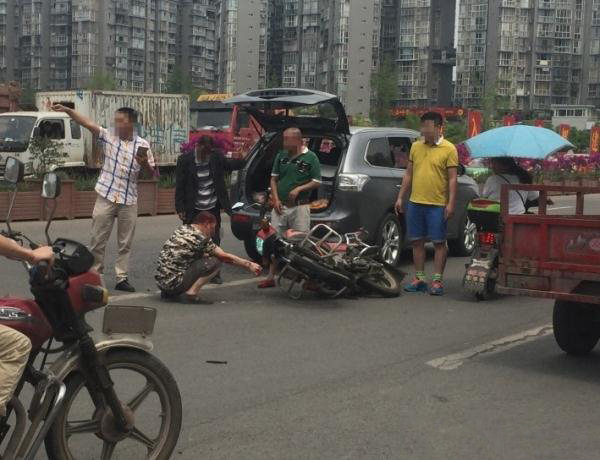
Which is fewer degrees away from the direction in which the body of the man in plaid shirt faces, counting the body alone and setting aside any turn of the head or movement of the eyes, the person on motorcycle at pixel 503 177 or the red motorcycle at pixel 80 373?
the red motorcycle

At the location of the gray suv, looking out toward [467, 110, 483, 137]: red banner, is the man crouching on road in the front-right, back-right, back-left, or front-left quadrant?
back-left

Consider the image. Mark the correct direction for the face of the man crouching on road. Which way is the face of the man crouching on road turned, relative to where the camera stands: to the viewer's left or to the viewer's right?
to the viewer's right

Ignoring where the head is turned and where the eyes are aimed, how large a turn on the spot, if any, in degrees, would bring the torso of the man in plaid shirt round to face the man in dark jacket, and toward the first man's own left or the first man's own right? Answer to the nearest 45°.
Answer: approximately 135° to the first man's own left

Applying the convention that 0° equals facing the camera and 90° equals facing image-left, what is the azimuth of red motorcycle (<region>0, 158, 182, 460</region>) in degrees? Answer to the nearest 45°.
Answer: approximately 270°

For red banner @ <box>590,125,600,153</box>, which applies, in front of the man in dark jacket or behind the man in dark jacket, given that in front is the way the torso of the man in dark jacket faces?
behind

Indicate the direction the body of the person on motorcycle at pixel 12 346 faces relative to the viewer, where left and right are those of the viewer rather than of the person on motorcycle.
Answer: facing to the right of the viewer

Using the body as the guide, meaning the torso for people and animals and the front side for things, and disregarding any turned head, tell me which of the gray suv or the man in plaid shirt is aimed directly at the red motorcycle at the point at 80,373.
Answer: the man in plaid shirt

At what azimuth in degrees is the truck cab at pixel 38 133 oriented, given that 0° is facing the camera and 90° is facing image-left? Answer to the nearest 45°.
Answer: approximately 45°

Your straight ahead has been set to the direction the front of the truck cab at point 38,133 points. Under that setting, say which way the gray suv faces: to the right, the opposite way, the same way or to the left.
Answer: the opposite way

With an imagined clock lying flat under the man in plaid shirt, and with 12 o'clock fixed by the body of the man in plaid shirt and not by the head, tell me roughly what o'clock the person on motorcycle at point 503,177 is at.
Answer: The person on motorcycle is roughly at 9 o'clock from the man in plaid shirt.

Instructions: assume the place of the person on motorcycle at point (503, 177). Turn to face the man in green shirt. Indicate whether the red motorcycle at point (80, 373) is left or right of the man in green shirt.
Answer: left

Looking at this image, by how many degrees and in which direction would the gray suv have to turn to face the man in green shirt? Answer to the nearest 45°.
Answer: approximately 135° to its right

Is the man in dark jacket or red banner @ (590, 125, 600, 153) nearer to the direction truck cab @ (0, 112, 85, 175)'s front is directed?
the man in dark jacket
